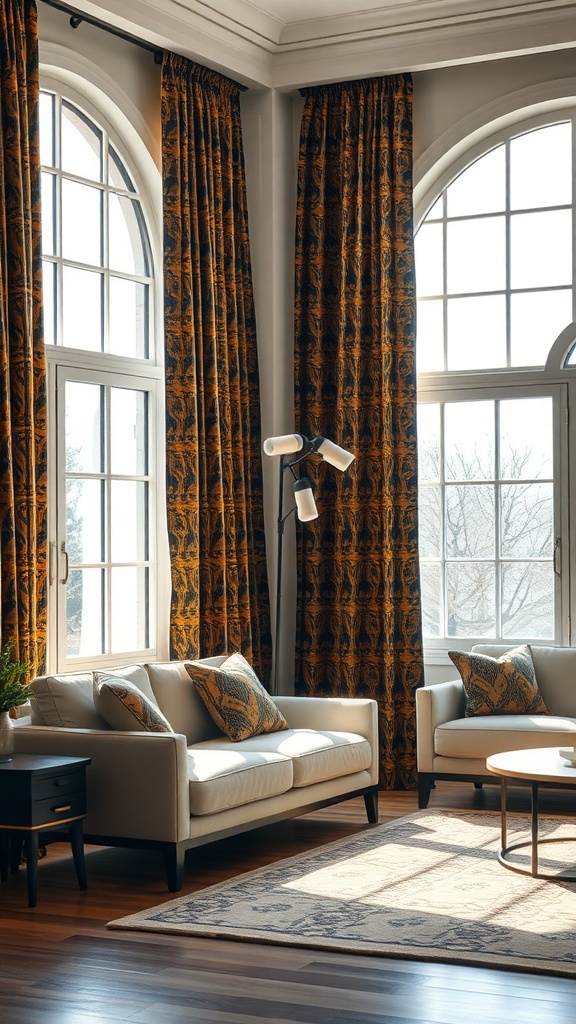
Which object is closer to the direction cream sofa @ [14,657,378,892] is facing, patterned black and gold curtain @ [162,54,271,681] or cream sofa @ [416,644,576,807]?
the cream sofa

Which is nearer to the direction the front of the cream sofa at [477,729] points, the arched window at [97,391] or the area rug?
the area rug

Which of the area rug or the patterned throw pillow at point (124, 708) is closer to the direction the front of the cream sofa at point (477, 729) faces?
the area rug

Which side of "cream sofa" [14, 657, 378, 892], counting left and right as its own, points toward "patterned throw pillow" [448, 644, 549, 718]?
left

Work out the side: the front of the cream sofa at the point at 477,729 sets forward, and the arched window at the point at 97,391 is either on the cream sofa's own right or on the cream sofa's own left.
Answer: on the cream sofa's own right

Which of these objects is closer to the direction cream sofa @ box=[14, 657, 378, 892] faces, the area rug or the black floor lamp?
the area rug

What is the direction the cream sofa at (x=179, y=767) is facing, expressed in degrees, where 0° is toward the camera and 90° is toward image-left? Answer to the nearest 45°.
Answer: approximately 315°

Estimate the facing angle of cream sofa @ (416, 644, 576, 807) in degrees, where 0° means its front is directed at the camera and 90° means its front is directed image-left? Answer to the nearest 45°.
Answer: approximately 0°

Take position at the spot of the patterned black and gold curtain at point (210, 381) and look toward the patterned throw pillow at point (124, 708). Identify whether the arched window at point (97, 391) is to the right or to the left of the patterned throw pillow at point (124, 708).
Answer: right

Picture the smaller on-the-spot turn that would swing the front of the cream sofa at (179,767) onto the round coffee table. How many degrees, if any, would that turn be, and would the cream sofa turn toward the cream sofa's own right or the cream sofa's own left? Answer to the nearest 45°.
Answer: approximately 45° to the cream sofa's own left
